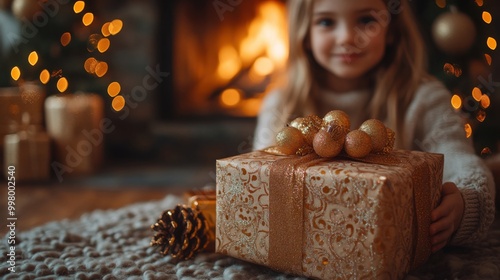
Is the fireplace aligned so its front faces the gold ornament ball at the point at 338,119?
yes

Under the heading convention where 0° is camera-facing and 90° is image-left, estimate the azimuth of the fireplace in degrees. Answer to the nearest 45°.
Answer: approximately 0°

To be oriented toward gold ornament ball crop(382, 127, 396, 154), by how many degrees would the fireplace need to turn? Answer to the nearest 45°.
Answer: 0° — it already faces it

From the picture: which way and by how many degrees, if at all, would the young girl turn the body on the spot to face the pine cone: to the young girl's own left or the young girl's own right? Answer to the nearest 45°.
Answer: approximately 45° to the young girl's own right

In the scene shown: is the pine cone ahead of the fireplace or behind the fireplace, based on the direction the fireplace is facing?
ahead

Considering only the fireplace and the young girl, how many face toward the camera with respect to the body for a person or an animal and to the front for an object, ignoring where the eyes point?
2

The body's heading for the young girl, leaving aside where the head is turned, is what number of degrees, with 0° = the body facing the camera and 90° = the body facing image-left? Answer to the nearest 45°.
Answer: approximately 0°
